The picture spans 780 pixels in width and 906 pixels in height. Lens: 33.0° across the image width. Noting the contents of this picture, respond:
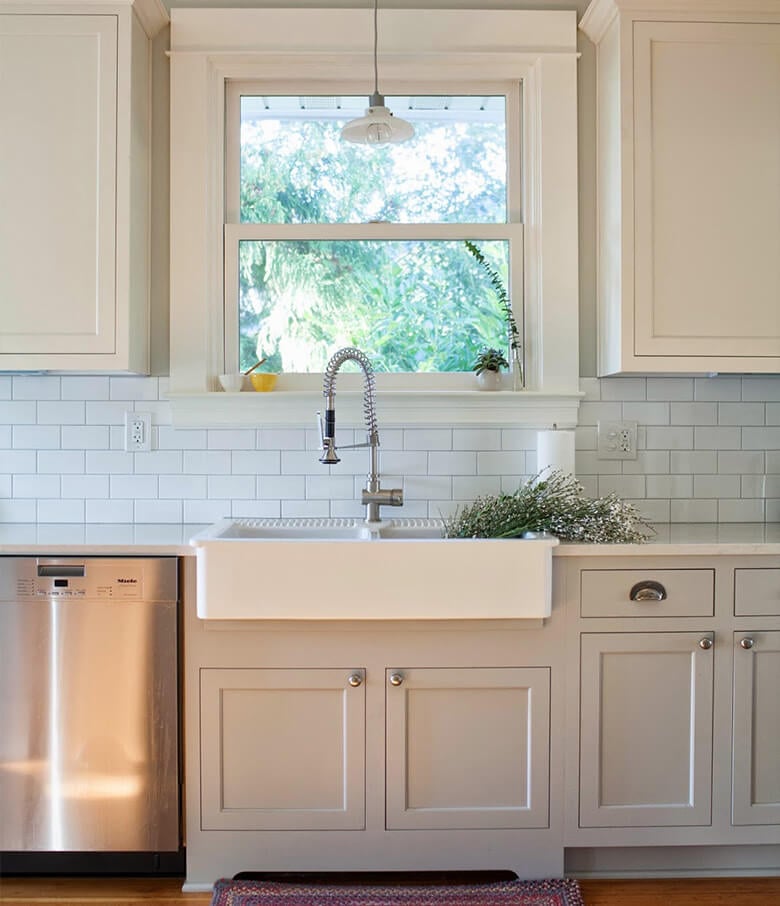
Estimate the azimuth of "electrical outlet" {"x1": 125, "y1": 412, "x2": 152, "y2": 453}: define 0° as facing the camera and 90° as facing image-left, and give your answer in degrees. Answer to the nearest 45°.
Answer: approximately 0°

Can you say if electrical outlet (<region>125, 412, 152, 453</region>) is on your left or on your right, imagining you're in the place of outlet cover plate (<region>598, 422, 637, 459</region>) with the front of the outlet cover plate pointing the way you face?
on your right
